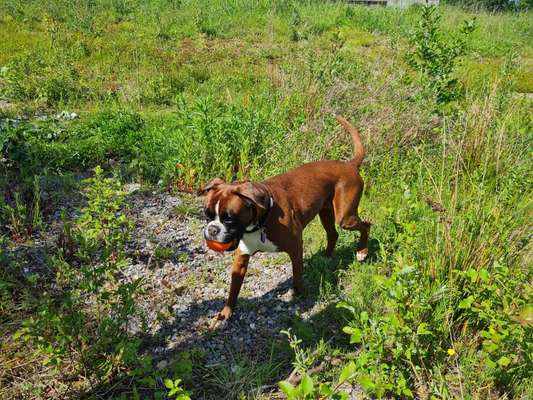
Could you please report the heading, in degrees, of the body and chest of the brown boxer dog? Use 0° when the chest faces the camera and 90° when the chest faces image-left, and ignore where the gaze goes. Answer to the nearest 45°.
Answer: approximately 45°

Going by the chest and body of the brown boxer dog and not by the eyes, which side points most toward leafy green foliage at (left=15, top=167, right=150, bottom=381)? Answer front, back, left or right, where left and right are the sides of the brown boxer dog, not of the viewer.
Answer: front
